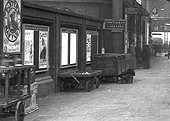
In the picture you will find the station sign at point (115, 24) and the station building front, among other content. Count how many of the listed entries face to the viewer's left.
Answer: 0

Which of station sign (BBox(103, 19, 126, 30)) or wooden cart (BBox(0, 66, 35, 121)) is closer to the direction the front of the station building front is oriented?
the wooden cart

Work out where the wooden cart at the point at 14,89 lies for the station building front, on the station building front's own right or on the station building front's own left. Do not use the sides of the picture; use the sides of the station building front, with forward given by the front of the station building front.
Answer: on the station building front's own right

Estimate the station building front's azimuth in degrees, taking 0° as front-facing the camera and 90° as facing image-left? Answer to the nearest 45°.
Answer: approximately 315°

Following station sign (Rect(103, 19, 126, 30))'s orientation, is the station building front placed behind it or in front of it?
in front

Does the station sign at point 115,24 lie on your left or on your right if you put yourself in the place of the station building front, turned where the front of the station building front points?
on your left
